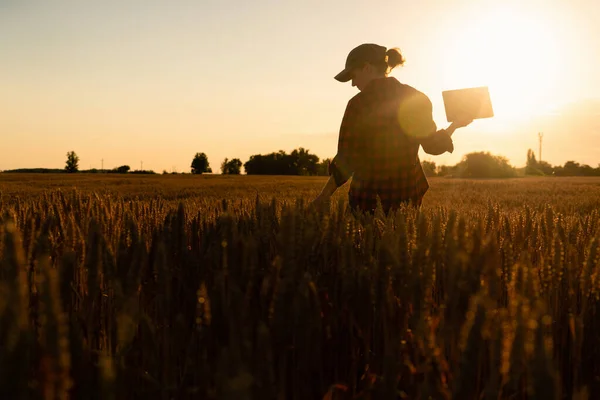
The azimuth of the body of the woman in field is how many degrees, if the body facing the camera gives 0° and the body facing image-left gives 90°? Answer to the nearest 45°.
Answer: approximately 135°

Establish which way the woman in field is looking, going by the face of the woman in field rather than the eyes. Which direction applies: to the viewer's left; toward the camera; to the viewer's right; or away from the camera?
to the viewer's left
